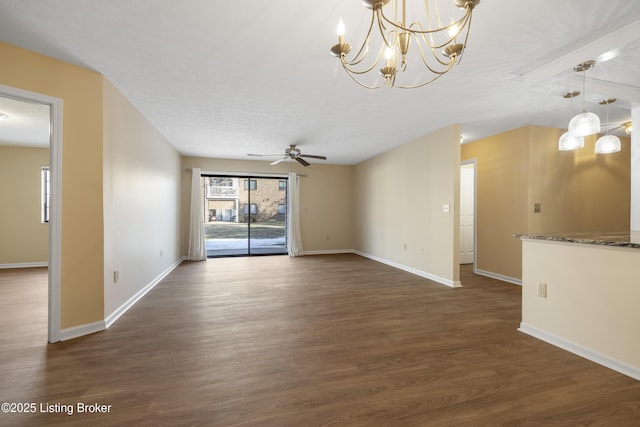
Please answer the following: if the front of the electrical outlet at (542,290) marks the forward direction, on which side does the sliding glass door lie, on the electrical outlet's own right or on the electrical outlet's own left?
on the electrical outlet's own right

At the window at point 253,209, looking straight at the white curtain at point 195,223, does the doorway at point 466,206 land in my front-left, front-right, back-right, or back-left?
back-left

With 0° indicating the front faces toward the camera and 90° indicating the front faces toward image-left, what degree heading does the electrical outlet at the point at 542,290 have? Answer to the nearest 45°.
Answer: approximately 45°

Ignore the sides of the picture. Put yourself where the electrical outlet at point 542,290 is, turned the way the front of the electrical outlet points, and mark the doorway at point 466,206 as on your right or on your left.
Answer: on your right
